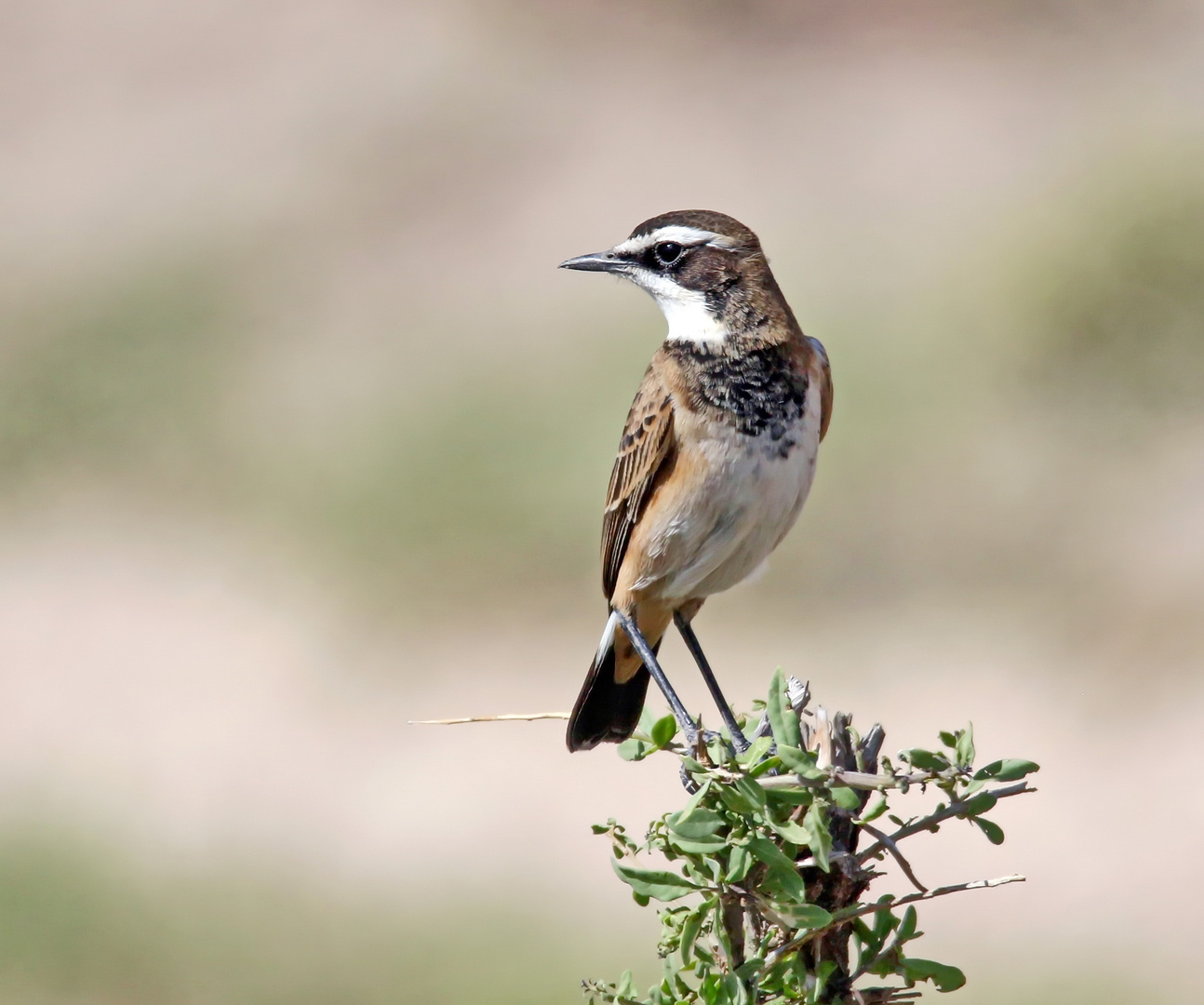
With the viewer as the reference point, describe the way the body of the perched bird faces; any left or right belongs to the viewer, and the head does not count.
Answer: facing the viewer and to the right of the viewer
